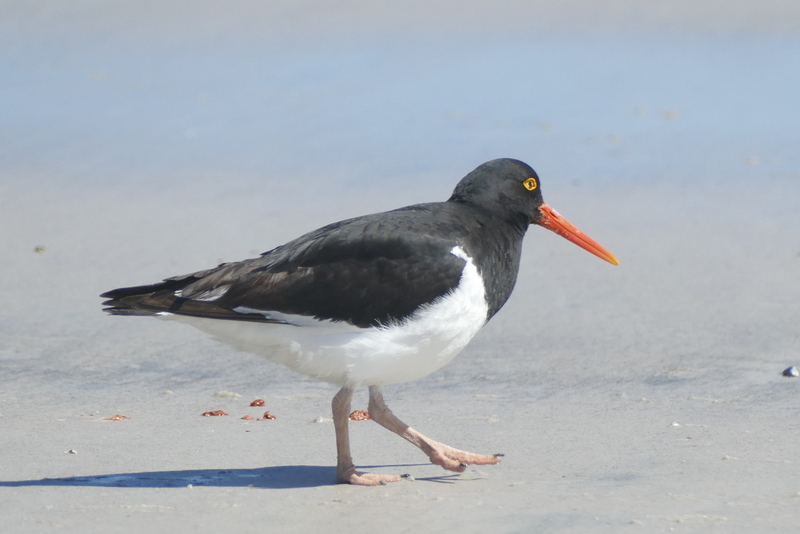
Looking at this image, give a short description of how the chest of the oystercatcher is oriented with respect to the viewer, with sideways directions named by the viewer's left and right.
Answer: facing to the right of the viewer
